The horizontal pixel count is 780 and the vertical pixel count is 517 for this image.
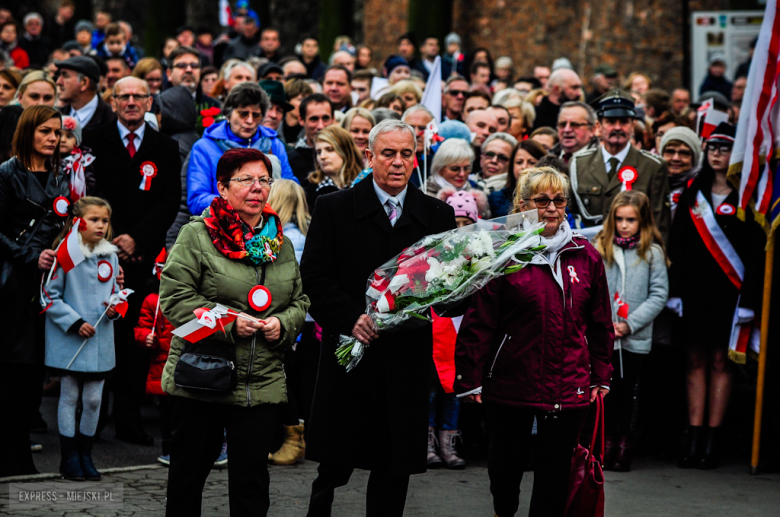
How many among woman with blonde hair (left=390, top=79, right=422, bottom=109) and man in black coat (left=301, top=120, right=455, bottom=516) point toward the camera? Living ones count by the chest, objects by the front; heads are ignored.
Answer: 2

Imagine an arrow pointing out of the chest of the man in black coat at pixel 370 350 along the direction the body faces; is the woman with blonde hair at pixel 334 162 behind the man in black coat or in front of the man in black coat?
behind

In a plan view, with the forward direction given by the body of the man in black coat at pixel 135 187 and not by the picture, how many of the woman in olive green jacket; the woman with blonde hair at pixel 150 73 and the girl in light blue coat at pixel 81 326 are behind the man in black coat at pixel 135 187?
1

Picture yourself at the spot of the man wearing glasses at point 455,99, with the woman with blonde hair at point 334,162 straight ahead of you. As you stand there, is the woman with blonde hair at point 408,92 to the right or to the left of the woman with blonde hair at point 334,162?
right

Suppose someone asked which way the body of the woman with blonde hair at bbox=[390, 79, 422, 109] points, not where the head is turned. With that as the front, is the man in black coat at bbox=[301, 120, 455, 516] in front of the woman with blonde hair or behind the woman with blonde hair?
in front

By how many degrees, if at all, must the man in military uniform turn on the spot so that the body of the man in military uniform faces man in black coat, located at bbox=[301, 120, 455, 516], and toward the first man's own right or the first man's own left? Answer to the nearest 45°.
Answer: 0° — they already face them

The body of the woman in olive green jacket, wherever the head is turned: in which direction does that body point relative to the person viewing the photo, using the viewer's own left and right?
facing the viewer and to the right of the viewer

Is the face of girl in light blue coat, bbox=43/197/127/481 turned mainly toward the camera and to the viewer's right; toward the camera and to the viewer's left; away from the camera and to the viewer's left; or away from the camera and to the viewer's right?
toward the camera and to the viewer's right

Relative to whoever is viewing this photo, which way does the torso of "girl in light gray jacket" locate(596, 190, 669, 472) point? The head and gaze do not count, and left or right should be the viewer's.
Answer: facing the viewer and to the left of the viewer

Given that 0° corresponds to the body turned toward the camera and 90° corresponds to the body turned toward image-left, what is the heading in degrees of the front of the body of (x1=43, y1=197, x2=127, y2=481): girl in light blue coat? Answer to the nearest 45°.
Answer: approximately 315°
